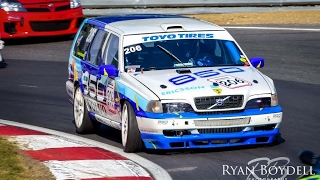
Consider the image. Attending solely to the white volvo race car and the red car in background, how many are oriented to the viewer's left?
0

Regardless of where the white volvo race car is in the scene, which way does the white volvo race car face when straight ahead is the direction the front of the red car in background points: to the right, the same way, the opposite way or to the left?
the same way

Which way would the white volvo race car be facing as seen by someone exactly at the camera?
facing the viewer and to the right of the viewer

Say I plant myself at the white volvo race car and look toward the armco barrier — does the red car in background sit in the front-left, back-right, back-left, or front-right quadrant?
front-left

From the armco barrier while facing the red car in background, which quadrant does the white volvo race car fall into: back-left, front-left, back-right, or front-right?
front-left

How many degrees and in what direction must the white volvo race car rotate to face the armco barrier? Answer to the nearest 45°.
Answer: approximately 135° to its left

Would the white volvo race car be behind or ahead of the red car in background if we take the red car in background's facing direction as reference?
ahead

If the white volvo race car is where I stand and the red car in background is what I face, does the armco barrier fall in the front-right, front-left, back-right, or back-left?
front-right

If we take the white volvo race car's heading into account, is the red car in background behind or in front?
behind
